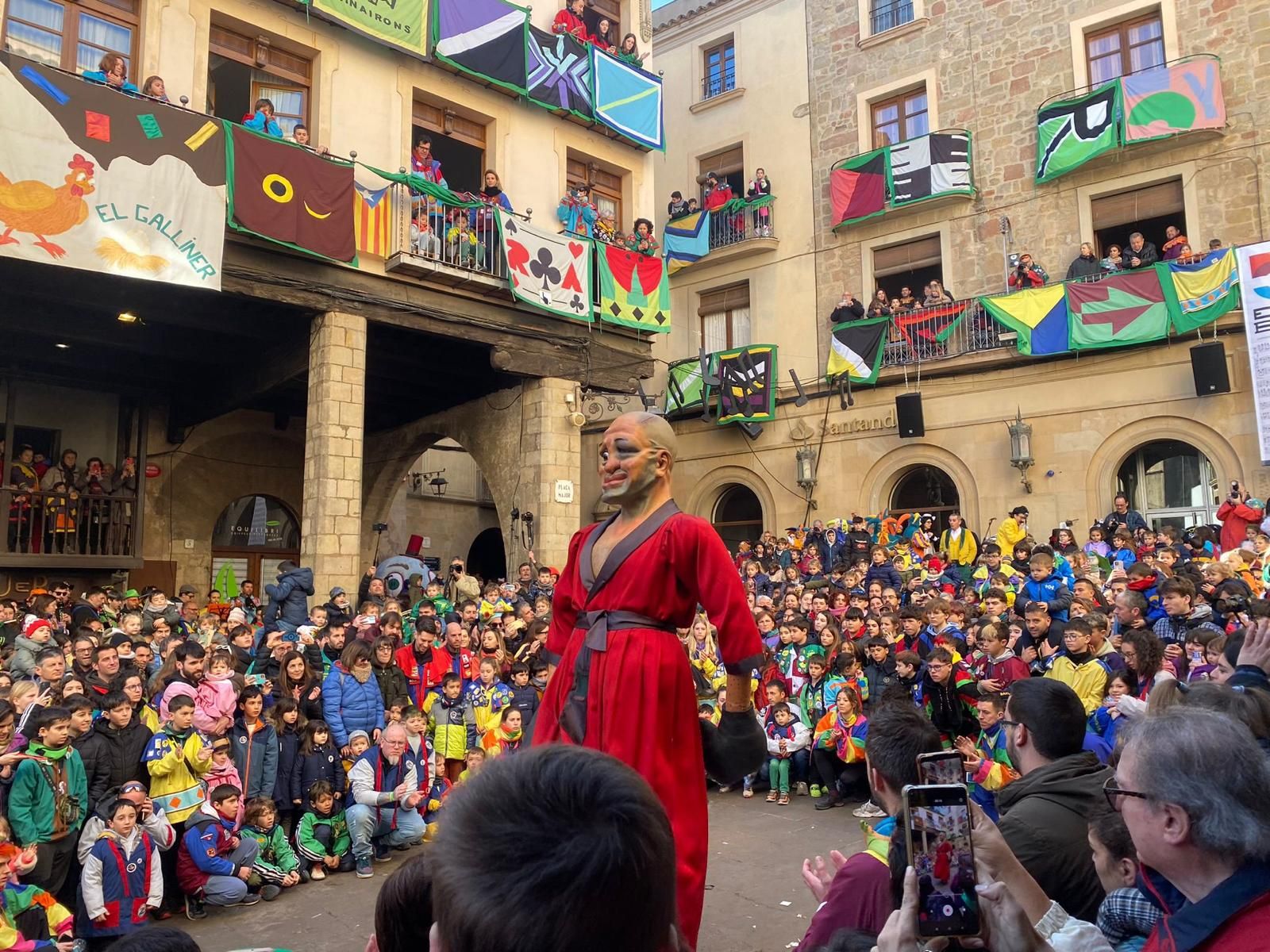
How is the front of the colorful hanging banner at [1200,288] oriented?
toward the camera

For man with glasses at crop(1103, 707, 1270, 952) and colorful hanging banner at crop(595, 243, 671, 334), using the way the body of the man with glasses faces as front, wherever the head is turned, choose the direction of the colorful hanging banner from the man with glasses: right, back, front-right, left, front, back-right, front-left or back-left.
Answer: front-right

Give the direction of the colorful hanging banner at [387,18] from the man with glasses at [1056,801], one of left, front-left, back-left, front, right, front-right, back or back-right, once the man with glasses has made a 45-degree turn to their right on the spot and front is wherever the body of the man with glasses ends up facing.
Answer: front-left

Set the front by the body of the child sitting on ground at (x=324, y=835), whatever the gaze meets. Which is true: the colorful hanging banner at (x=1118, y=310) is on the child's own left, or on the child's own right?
on the child's own left

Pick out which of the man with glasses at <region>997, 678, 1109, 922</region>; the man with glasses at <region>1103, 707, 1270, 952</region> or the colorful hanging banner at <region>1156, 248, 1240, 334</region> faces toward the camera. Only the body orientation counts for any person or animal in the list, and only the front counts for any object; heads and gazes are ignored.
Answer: the colorful hanging banner

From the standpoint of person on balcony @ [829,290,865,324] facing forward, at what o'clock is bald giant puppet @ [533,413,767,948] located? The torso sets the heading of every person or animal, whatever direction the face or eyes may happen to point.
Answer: The bald giant puppet is roughly at 12 o'clock from the person on balcony.

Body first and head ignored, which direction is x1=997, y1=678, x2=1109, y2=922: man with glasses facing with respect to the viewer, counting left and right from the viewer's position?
facing away from the viewer and to the left of the viewer

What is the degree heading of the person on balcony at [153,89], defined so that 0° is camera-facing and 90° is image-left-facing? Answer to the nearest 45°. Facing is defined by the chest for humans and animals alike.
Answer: approximately 315°

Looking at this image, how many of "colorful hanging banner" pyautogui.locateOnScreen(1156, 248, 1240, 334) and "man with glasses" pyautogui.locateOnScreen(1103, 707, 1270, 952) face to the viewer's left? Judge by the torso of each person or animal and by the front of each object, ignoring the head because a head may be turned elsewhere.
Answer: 1

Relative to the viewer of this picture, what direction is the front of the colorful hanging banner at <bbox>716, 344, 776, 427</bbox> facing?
facing the viewer

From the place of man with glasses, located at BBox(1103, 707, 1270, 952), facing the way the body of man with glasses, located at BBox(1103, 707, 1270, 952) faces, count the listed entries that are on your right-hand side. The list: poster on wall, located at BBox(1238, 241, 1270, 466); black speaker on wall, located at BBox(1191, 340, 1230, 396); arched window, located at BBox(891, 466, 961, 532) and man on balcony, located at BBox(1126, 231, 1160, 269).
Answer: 4

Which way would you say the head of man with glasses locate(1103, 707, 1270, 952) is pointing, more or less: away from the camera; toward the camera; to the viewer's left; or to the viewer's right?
to the viewer's left

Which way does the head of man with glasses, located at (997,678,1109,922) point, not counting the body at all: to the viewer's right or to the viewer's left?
to the viewer's left
